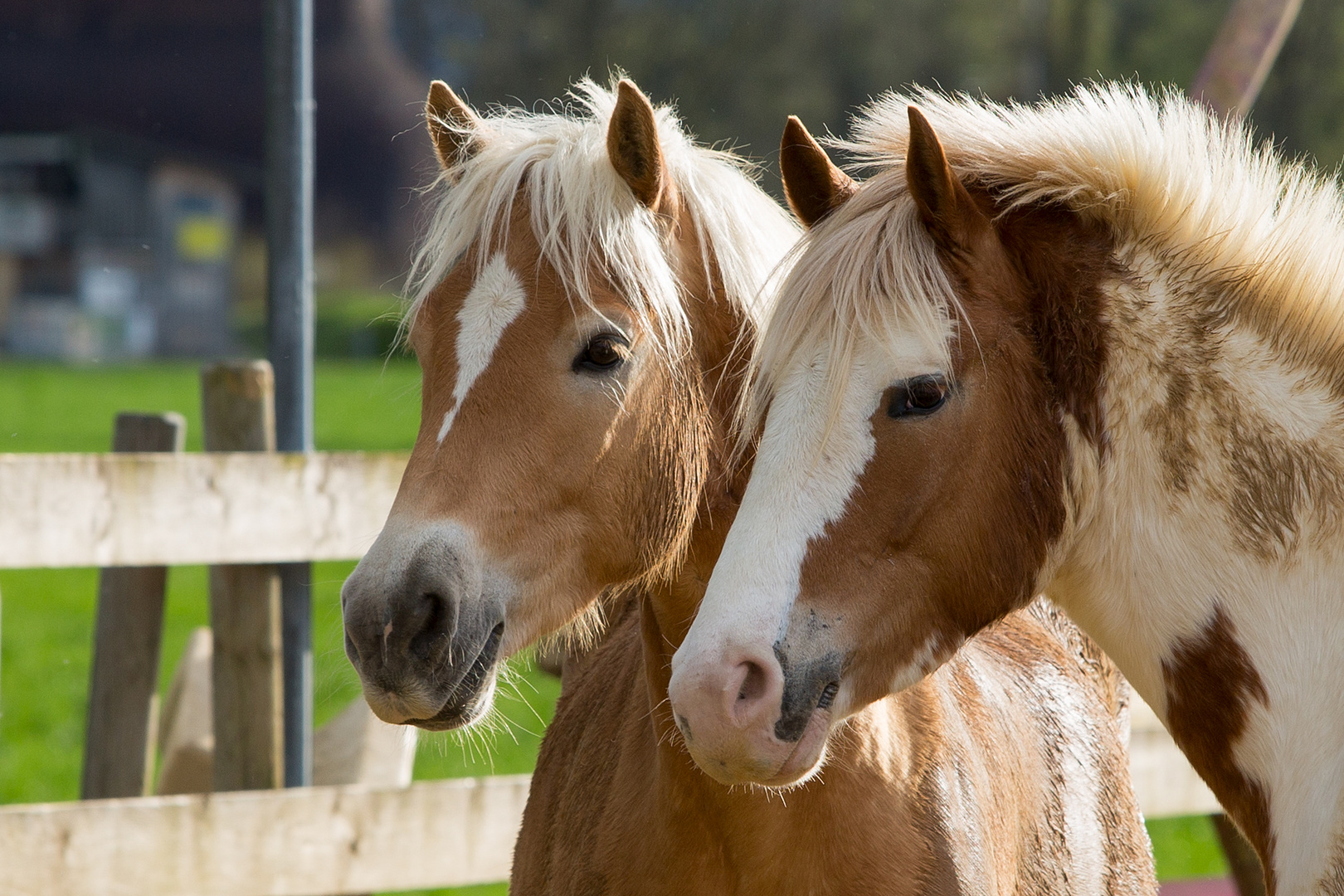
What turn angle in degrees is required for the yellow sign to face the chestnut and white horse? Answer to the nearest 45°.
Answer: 0° — it already faces it

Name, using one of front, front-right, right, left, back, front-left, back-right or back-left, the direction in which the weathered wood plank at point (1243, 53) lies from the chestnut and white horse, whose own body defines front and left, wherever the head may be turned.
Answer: back-right

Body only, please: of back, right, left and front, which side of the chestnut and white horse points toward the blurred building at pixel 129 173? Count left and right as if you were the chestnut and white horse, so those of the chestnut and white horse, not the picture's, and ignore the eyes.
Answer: right

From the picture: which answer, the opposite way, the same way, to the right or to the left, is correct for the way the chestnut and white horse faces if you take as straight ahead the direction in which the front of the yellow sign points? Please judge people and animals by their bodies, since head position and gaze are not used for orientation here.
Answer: to the right

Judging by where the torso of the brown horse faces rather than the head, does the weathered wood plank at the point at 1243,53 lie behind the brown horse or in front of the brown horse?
behind
